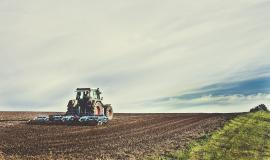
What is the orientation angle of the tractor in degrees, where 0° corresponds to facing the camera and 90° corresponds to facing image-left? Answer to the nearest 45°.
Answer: approximately 225°
